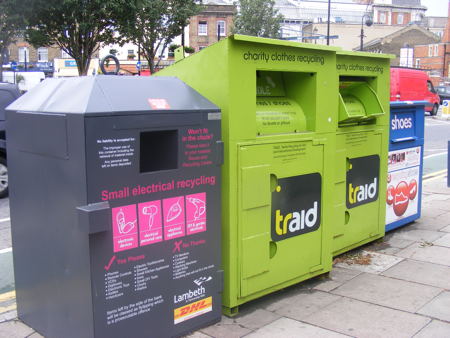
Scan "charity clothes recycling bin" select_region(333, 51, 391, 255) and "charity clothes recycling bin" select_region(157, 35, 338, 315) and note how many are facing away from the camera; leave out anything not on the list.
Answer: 0

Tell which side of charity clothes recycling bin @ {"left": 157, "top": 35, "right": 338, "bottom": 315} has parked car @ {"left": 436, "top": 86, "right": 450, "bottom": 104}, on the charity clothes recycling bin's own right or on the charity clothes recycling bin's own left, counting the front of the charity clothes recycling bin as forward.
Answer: on the charity clothes recycling bin's own left

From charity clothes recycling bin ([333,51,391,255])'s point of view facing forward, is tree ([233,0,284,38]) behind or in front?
behind

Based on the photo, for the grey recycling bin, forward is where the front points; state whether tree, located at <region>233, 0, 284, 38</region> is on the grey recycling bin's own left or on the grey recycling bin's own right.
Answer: on the grey recycling bin's own left

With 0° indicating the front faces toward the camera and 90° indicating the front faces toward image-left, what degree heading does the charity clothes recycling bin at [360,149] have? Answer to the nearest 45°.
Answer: approximately 315°

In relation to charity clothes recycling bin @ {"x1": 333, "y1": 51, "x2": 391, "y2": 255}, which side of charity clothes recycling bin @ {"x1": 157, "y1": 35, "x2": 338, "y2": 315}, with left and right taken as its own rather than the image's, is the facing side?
left

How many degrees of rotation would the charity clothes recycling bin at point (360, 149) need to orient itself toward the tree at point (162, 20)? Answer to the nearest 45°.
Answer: approximately 180°

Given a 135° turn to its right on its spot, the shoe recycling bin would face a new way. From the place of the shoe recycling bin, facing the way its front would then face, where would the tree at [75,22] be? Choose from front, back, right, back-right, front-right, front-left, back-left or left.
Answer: front-right

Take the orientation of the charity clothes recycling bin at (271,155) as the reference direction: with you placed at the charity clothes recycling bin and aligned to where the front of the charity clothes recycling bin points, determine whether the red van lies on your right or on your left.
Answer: on your left

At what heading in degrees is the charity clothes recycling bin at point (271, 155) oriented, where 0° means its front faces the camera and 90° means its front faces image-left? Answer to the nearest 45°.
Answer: approximately 315°

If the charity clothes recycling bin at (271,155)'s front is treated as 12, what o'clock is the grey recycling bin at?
The grey recycling bin is roughly at 3 o'clock from the charity clothes recycling bin.

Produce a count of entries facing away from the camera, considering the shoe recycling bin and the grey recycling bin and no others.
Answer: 0
